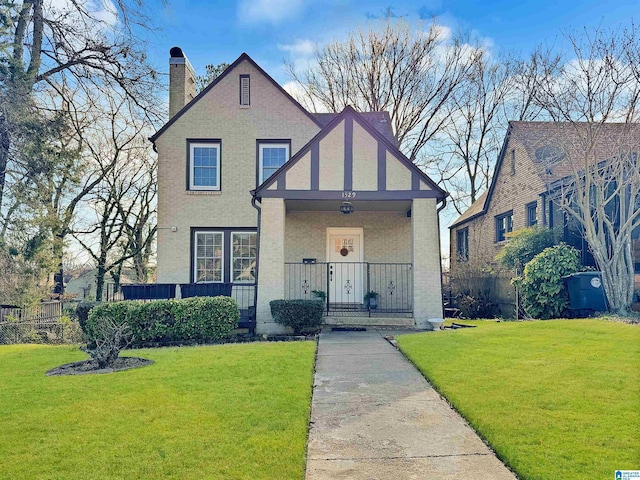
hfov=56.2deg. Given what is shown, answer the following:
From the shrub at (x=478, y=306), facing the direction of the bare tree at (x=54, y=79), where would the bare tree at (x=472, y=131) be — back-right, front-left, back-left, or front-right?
back-right

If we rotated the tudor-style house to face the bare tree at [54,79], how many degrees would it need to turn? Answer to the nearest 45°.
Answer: approximately 90° to its right

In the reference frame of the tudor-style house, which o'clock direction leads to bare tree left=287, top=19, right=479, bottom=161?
The bare tree is roughly at 7 o'clock from the tudor-style house.

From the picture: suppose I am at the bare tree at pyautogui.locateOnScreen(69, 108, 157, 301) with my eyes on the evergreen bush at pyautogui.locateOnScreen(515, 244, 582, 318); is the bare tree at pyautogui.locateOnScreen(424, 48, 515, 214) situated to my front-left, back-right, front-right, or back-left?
front-left

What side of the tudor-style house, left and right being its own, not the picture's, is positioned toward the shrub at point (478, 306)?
left

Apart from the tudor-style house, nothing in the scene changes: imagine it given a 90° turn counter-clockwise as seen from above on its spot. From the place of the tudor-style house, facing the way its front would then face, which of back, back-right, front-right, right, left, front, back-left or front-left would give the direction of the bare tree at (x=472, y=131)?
front-left

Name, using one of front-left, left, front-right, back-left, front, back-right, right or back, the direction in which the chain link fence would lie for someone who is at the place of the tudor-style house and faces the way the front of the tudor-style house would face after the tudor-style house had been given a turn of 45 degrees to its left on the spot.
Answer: back-right

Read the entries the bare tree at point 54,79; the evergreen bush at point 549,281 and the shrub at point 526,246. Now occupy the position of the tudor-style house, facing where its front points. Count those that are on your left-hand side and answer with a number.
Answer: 2

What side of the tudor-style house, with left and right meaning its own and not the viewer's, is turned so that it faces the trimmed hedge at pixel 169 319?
front

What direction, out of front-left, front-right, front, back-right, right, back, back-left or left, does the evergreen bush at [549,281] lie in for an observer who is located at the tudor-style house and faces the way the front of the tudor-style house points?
left

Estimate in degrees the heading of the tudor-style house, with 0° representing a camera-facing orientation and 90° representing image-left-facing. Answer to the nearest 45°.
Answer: approximately 0°

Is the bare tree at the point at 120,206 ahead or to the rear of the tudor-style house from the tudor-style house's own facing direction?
to the rear

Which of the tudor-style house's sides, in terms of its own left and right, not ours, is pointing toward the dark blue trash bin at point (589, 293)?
left
